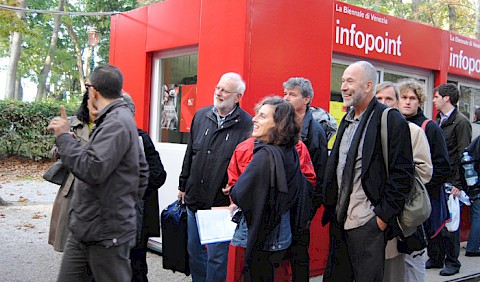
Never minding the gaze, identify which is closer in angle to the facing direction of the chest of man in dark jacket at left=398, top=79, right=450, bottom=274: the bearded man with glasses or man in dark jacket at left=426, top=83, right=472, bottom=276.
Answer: the bearded man with glasses

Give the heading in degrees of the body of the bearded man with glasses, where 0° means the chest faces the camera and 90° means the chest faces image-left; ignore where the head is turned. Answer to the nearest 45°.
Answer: approximately 45°

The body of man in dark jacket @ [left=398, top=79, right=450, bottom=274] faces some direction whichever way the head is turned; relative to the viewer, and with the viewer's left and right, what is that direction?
facing the viewer and to the left of the viewer

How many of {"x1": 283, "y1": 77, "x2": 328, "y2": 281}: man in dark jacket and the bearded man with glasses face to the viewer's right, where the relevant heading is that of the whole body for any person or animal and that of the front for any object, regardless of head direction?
0

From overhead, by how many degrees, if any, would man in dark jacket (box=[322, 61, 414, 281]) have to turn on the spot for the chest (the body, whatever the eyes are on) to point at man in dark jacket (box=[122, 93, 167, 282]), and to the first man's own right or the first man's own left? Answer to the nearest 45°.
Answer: approximately 45° to the first man's own right

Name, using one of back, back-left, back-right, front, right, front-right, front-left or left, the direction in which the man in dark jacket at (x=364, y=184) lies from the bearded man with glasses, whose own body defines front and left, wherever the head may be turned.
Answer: left

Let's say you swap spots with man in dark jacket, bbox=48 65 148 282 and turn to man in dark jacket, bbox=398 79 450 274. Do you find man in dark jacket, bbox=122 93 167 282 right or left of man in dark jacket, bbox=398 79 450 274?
left

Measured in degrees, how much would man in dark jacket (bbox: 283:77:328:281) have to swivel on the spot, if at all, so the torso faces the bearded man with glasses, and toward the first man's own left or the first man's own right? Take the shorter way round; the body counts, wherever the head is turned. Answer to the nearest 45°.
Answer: approximately 45° to the first man's own right

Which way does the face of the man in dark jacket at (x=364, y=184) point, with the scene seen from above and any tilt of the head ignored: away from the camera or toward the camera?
toward the camera
